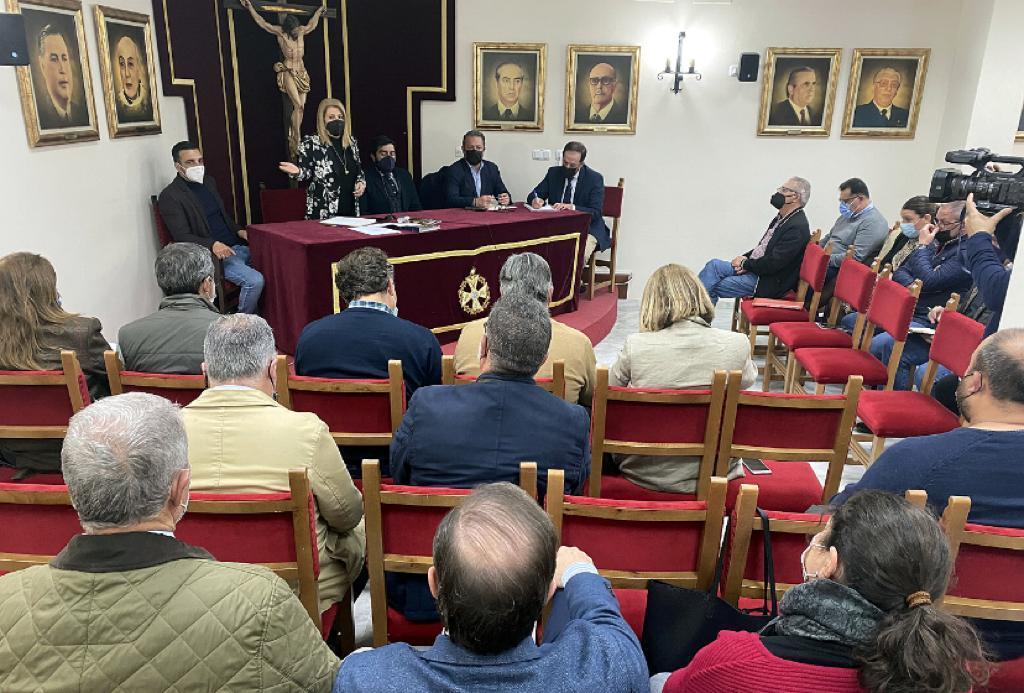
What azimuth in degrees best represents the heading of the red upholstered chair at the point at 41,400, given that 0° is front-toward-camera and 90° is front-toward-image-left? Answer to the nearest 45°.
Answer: approximately 180°

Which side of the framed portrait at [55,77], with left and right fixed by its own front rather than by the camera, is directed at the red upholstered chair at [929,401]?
front

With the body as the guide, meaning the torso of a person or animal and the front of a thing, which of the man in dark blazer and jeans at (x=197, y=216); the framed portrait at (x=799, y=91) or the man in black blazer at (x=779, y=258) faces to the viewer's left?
the man in black blazer

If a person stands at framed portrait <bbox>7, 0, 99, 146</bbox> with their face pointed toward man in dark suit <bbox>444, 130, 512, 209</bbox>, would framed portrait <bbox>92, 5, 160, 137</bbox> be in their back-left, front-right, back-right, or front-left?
front-left

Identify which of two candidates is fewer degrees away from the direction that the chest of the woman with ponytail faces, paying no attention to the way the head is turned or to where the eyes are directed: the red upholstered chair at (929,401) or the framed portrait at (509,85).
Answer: the framed portrait

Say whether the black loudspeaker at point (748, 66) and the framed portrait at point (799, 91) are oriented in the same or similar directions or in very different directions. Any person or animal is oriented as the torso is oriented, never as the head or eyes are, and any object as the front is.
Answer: same or similar directions

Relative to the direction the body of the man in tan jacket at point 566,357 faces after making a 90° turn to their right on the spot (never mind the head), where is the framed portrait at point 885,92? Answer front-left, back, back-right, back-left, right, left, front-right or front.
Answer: front-left

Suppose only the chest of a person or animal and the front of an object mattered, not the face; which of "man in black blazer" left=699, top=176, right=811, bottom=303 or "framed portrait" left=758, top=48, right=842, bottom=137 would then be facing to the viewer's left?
the man in black blazer

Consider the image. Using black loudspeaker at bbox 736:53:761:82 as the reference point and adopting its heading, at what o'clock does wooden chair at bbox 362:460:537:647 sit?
The wooden chair is roughly at 12 o'clock from the black loudspeaker.

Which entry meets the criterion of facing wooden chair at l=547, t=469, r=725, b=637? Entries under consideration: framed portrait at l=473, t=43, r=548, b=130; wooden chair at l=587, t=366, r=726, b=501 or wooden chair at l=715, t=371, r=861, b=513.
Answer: the framed portrait

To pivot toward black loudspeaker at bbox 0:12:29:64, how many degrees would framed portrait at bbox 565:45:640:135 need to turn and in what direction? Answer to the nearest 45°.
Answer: approximately 45° to its right

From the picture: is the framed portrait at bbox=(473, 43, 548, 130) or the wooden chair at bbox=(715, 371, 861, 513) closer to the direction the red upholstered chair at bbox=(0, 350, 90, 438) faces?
the framed portrait

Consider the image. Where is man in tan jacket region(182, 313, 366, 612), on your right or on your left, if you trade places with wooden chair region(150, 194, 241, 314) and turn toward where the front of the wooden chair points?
on your right

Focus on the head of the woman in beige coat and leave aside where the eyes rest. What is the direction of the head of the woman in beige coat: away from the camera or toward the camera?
away from the camera

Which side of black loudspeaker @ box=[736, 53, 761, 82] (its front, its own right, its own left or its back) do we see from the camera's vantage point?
front

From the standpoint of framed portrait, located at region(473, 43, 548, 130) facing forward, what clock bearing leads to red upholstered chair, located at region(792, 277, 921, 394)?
The red upholstered chair is roughly at 11 o'clock from the framed portrait.

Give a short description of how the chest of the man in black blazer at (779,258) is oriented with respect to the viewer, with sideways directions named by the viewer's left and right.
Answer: facing to the left of the viewer

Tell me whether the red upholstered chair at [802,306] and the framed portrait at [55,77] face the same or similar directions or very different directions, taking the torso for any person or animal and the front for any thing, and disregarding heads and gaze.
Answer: very different directions

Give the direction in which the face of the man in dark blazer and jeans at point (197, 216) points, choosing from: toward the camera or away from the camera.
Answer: toward the camera
